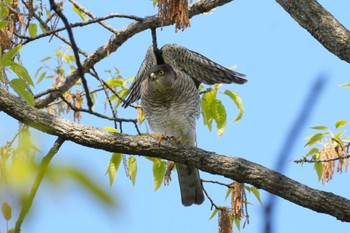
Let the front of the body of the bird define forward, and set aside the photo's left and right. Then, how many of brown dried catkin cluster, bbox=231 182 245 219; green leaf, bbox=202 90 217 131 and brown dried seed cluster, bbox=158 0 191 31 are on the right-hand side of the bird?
0

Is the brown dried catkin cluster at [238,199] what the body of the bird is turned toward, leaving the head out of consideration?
no

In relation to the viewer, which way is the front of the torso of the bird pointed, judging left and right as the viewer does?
facing the viewer and to the left of the viewer

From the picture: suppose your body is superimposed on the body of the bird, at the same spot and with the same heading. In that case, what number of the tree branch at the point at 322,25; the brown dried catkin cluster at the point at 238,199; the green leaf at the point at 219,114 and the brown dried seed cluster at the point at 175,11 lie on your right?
0
